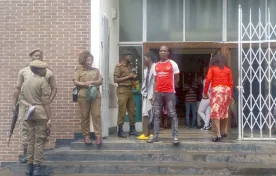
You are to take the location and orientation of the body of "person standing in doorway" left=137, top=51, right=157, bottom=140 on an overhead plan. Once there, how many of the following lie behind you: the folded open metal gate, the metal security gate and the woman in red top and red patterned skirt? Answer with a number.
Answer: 2

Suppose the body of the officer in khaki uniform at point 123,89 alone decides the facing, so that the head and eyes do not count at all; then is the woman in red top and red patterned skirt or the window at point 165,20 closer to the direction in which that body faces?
the woman in red top and red patterned skirt

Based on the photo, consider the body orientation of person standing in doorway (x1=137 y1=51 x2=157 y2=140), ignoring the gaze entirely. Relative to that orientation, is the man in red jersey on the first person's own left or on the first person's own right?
on the first person's own left

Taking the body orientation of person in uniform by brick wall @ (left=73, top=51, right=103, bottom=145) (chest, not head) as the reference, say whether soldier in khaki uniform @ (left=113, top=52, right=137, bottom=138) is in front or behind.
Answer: behind

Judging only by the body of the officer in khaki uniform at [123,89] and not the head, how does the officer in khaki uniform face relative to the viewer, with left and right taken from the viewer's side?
facing the viewer and to the right of the viewer

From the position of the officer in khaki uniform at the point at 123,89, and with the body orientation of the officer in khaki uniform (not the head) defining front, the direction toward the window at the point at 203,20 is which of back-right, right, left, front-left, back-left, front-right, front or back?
left

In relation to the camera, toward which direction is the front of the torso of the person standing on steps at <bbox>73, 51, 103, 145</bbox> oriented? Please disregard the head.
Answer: toward the camera
